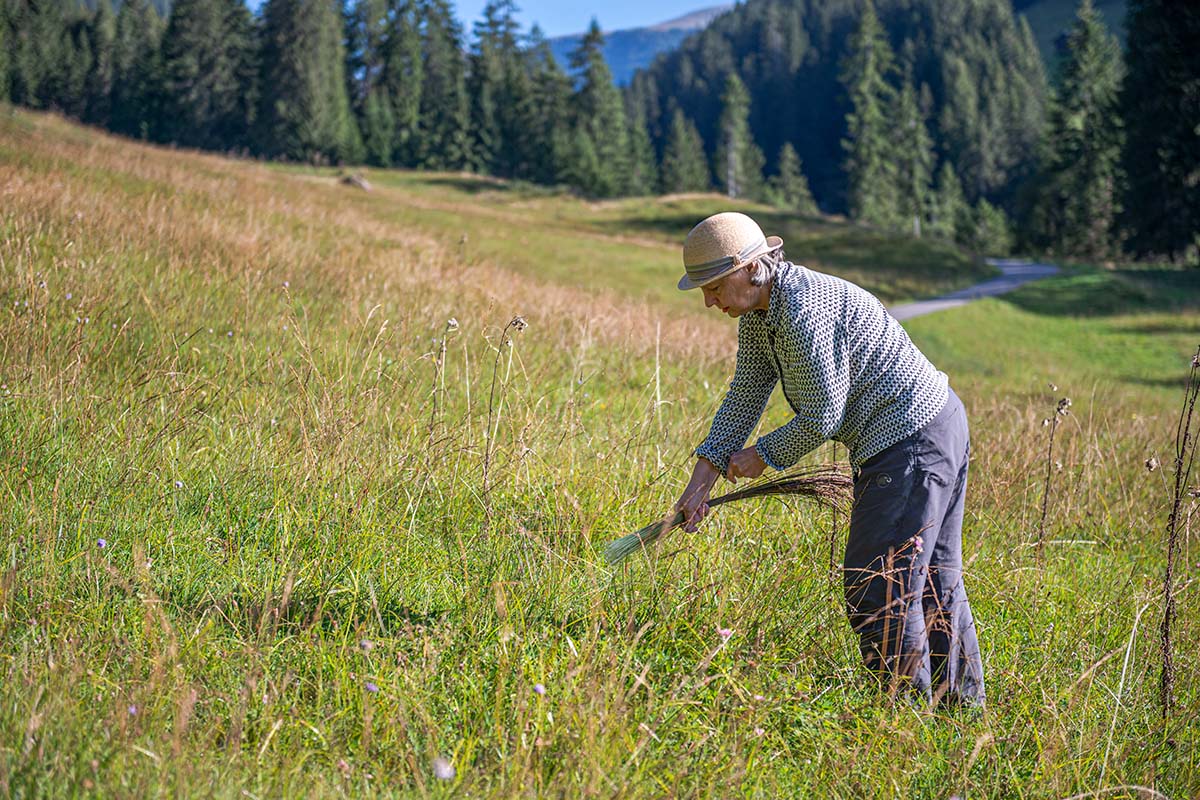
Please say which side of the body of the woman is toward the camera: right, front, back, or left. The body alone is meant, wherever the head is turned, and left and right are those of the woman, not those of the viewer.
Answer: left

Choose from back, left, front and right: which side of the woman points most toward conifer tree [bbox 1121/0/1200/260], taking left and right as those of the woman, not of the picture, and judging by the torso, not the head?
right

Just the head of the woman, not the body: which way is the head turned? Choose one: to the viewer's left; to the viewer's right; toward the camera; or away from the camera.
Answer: to the viewer's left

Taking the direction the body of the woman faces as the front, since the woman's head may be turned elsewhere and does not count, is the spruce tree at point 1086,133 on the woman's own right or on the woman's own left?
on the woman's own right
